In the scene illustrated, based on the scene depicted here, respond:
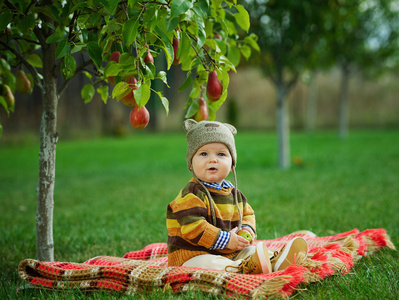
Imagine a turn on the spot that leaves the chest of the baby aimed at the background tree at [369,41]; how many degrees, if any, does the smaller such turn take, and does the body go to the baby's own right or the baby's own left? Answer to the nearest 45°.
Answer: approximately 135° to the baby's own left

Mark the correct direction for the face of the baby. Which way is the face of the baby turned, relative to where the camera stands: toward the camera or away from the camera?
toward the camera

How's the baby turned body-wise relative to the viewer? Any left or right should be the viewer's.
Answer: facing the viewer and to the right of the viewer
